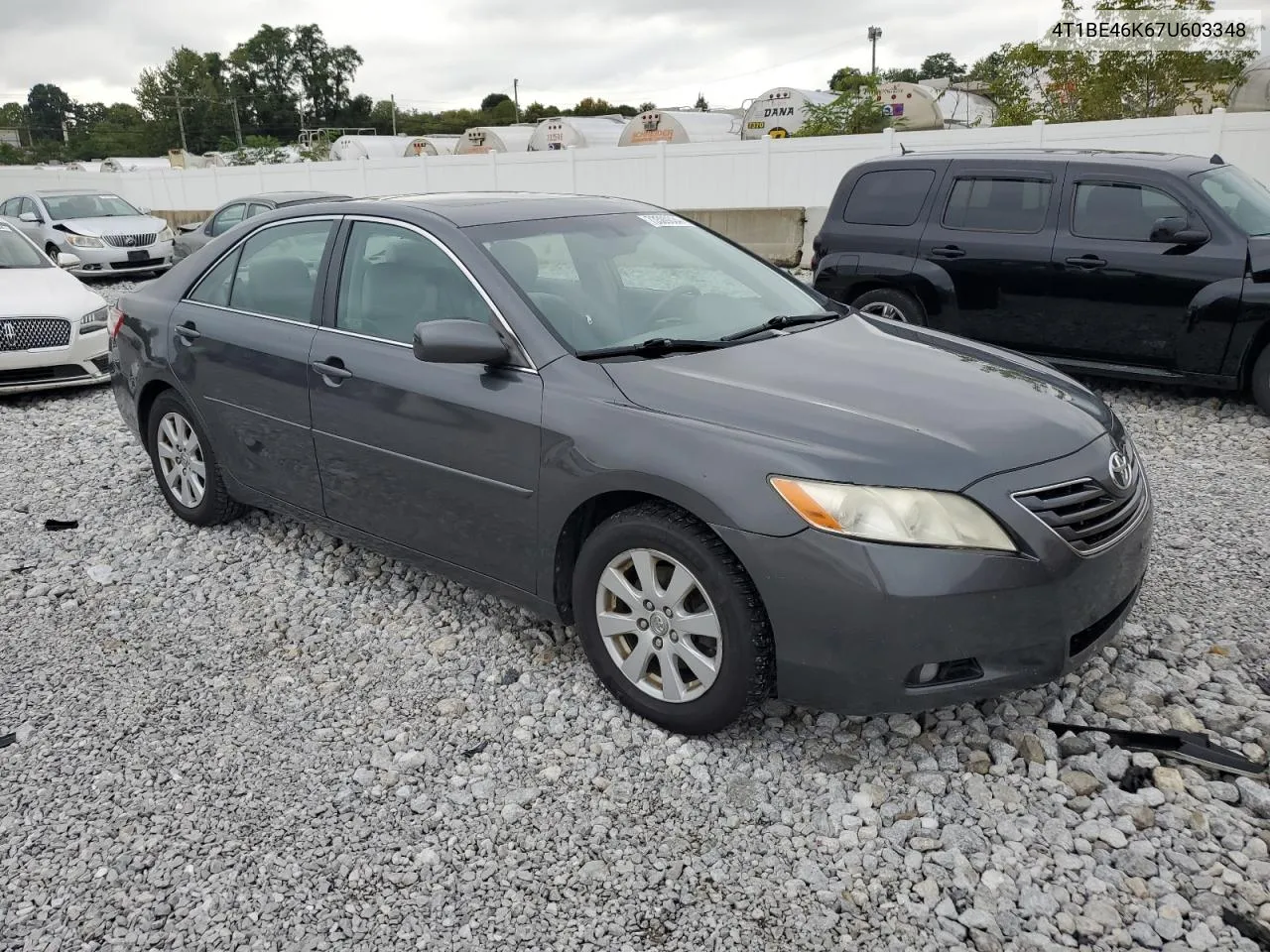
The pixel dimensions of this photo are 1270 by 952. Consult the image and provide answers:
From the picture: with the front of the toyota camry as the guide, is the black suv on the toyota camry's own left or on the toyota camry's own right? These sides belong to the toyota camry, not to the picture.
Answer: on the toyota camry's own left

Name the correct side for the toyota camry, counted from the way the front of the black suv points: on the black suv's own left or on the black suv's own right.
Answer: on the black suv's own right

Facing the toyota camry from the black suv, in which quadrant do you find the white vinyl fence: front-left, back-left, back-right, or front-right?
back-right

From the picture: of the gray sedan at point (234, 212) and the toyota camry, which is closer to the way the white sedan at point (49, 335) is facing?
the toyota camry

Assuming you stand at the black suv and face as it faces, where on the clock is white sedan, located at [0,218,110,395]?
The white sedan is roughly at 4 o'clock from the black suv.

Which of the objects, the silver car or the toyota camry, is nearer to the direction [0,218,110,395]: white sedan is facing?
the toyota camry

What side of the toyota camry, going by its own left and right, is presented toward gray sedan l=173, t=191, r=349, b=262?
back

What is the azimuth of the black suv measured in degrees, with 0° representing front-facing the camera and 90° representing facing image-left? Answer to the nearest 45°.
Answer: approximately 315°
